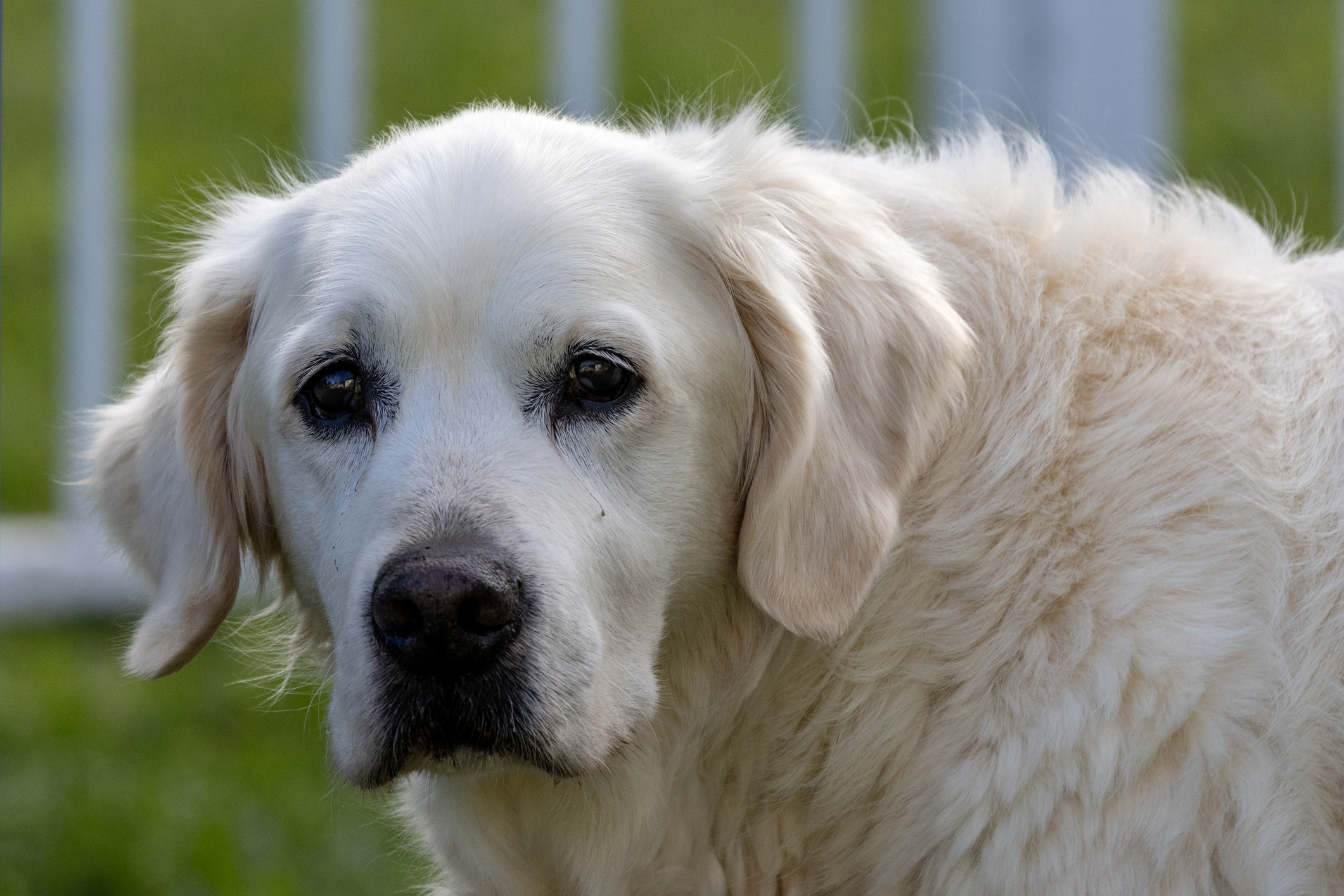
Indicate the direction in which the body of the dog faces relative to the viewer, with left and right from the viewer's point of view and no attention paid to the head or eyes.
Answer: facing the viewer and to the left of the viewer

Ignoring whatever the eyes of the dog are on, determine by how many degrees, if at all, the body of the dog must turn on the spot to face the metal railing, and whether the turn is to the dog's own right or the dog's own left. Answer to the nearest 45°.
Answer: approximately 135° to the dog's own right
